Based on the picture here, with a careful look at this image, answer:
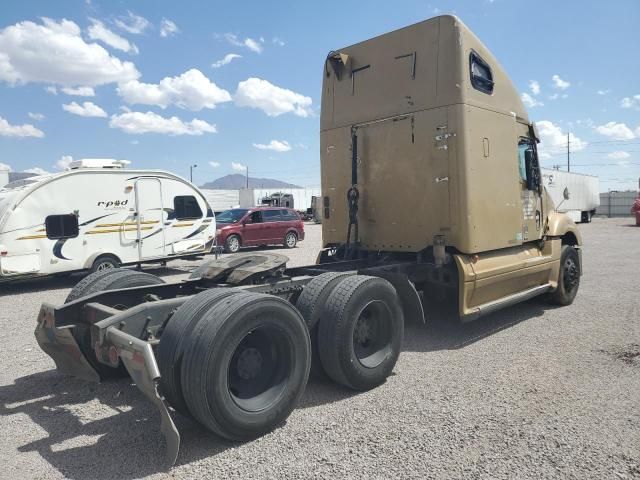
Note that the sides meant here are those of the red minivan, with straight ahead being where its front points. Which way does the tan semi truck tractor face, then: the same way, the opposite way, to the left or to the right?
the opposite way

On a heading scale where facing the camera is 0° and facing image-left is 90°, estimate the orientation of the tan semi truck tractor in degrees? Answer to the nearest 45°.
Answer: approximately 225°

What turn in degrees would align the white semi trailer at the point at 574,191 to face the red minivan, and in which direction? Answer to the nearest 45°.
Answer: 0° — it already faces it

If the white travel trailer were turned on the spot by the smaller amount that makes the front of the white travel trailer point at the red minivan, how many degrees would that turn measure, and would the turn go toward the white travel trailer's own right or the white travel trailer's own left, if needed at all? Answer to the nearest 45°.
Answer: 0° — it already faces it

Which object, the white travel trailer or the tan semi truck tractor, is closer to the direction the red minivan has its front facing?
the white travel trailer

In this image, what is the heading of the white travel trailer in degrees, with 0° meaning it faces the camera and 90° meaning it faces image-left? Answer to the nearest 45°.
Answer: approximately 225°

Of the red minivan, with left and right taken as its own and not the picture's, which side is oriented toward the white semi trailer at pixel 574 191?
back

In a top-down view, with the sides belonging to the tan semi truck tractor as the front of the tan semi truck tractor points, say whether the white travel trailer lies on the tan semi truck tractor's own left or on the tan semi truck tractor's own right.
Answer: on the tan semi truck tractor's own left

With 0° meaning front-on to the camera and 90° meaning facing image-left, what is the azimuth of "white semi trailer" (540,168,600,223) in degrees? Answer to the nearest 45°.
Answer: approximately 45°

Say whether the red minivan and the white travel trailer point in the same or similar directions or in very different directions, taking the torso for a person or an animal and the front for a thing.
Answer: very different directions
